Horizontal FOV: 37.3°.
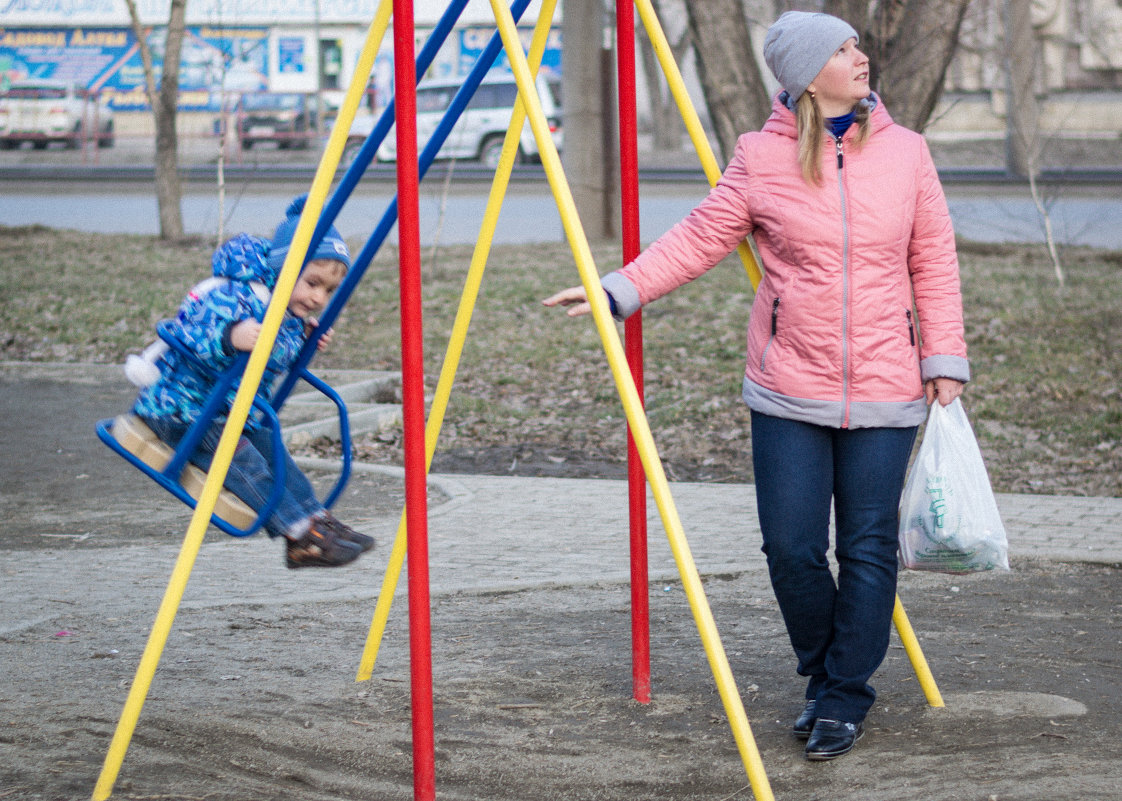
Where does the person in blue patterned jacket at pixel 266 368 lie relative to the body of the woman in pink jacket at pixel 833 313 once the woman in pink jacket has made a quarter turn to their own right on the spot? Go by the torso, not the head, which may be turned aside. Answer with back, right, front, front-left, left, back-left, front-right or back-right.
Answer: front

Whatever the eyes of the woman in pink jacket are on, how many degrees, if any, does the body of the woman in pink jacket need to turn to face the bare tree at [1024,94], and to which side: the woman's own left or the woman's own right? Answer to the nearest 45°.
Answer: approximately 180°

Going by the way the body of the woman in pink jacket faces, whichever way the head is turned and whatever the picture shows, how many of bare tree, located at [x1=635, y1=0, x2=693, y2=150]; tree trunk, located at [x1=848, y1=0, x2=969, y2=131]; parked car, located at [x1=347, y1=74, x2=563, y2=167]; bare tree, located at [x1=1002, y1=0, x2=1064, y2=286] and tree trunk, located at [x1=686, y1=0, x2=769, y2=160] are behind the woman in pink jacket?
5

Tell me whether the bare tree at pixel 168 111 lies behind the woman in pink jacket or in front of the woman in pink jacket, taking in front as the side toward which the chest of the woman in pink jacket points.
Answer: behind

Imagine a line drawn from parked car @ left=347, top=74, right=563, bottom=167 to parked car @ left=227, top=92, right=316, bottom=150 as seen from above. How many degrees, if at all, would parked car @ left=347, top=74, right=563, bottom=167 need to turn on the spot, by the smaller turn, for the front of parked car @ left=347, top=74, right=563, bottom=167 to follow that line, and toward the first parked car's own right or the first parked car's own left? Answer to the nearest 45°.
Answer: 0° — it already faces it

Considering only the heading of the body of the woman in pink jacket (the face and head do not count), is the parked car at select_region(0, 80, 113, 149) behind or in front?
behind

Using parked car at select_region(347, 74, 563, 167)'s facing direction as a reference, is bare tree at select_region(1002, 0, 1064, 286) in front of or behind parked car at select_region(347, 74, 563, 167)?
behind

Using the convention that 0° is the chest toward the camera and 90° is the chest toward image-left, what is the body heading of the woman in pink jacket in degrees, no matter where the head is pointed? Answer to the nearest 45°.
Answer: approximately 0°

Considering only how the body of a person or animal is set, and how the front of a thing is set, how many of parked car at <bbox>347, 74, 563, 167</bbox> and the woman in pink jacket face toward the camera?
1

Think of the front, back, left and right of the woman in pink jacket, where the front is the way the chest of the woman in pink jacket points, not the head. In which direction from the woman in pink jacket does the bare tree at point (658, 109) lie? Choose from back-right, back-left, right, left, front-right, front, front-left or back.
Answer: back

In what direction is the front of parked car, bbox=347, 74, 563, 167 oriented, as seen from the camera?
facing away from the viewer and to the left of the viewer

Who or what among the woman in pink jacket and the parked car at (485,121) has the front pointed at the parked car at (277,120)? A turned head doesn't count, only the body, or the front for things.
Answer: the parked car at (485,121)
